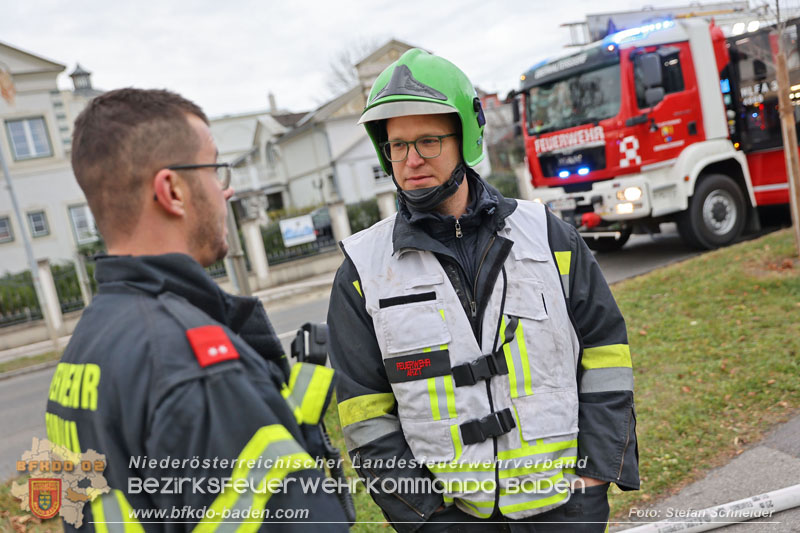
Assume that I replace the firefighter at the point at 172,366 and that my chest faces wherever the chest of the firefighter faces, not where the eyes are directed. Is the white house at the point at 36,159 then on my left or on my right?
on my left

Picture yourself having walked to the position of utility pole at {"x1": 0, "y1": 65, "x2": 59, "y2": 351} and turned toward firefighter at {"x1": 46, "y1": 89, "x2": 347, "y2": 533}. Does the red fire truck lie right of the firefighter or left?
left

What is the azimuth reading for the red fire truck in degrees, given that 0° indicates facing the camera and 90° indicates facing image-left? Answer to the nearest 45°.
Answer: approximately 45°

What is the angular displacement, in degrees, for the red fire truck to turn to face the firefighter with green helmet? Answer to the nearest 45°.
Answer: approximately 45° to its left

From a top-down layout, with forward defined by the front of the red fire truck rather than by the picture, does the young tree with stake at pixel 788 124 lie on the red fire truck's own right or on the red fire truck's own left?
on the red fire truck's own left

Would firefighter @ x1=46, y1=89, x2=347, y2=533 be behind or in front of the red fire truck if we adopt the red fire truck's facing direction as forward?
in front

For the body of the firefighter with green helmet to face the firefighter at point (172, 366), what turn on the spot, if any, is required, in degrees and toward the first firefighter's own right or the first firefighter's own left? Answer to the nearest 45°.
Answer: approximately 45° to the first firefighter's own right

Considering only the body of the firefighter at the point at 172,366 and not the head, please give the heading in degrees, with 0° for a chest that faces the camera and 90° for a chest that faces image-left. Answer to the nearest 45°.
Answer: approximately 225°

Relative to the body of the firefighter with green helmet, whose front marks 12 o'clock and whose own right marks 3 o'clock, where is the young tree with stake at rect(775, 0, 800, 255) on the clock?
The young tree with stake is roughly at 7 o'clock from the firefighter with green helmet.

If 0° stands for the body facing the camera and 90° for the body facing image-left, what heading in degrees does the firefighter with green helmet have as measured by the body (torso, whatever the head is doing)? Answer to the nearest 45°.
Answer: approximately 0°

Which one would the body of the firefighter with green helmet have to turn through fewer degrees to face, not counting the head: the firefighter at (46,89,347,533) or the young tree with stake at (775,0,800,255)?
the firefighter

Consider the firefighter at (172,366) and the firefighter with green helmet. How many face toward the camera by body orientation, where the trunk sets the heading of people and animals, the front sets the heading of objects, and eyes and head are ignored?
1

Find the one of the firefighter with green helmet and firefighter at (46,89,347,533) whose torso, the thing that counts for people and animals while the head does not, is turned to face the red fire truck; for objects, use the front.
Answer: the firefighter

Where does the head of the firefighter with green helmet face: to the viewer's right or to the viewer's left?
to the viewer's left

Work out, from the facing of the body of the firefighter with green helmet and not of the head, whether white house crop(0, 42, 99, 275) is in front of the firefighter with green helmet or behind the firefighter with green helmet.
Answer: behind
